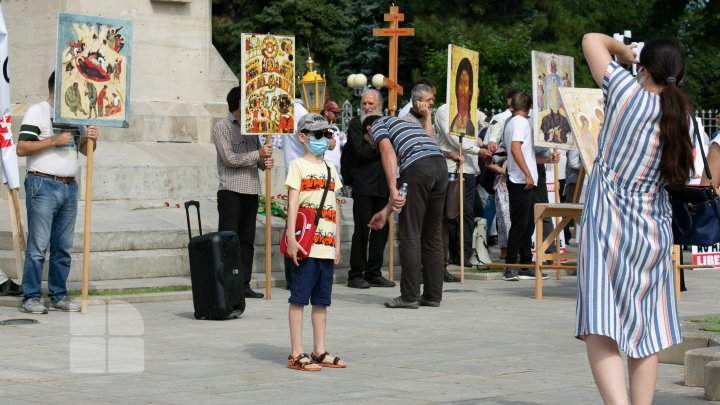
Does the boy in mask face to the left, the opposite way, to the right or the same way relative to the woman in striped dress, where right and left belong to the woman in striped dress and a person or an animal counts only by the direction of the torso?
the opposite way

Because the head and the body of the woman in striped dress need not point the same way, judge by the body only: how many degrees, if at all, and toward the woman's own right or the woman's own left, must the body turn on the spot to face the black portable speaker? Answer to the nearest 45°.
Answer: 0° — they already face it

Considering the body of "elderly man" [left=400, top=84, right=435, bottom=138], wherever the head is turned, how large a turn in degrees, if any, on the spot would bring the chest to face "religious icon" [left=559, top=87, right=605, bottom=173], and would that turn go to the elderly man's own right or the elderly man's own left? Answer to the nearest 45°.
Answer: approximately 45° to the elderly man's own left

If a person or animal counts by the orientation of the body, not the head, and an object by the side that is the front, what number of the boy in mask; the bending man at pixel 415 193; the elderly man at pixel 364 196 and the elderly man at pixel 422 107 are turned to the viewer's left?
1

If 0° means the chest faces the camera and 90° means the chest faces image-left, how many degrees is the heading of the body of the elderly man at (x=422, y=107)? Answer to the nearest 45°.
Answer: approximately 315°

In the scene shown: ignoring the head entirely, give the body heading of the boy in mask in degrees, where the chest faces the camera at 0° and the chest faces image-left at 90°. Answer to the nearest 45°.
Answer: approximately 315°

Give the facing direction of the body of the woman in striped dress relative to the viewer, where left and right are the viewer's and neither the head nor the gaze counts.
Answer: facing away from the viewer and to the left of the viewer

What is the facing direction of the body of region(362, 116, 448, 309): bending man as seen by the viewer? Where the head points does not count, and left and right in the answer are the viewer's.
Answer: facing to the left of the viewer

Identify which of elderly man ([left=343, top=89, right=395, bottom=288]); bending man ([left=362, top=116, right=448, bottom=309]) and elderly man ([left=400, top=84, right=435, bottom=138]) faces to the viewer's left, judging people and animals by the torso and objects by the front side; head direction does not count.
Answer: bending man ([left=362, top=116, right=448, bottom=309])

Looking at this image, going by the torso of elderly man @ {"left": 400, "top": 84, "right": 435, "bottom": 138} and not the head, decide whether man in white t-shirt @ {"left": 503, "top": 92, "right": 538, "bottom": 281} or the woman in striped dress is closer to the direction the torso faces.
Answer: the woman in striped dress

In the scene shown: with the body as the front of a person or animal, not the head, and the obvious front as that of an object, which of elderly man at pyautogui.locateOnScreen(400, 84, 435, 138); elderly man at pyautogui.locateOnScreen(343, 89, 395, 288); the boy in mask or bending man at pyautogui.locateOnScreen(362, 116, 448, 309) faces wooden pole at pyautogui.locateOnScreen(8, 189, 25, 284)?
bending man at pyautogui.locateOnScreen(362, 116, 448, 309)

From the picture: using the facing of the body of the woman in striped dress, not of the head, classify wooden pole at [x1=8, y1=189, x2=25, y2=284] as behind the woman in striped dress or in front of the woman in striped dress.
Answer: in front

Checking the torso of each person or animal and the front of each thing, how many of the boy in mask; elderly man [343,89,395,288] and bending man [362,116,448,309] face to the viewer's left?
1
